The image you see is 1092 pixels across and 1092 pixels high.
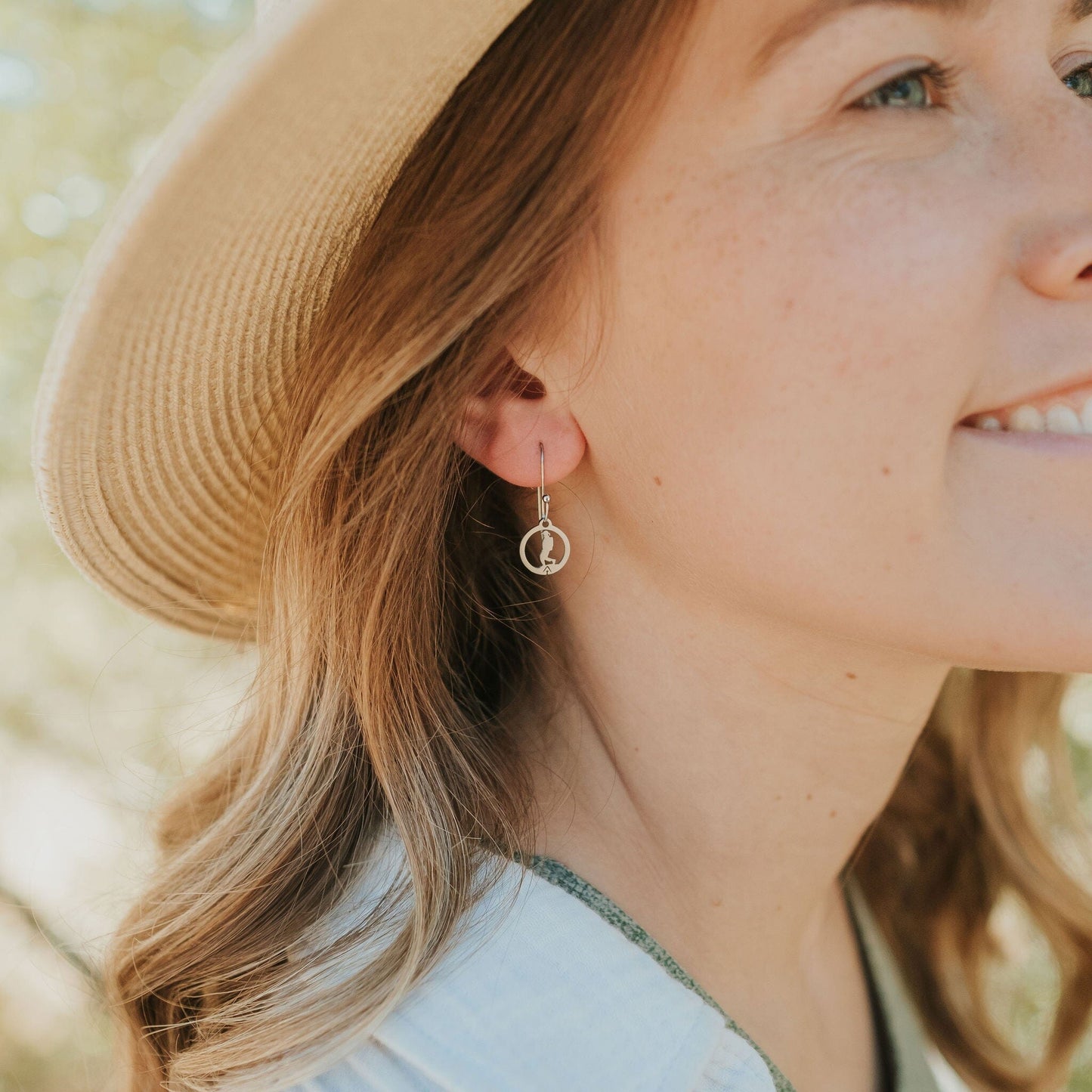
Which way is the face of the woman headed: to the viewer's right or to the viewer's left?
to the viewer's right

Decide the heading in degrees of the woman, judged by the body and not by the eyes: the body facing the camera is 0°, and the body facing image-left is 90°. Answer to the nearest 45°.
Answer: approximately 315°
